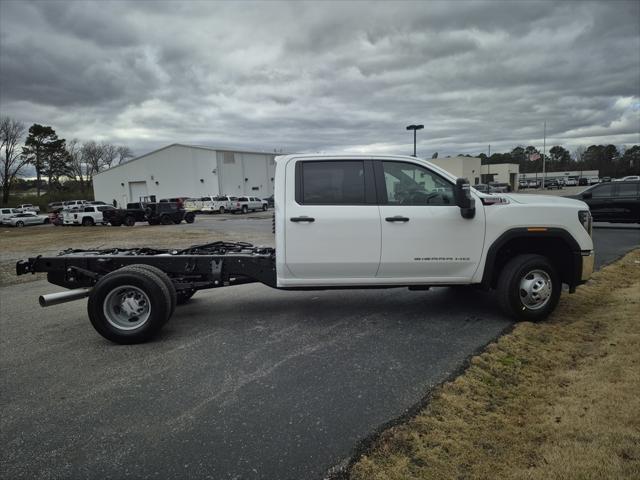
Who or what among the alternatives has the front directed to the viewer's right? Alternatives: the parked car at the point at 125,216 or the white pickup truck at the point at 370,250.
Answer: the white pickup truck

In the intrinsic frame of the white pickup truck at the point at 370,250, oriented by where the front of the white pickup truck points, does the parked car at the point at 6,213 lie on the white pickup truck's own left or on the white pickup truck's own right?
on the white pickup truck's own left

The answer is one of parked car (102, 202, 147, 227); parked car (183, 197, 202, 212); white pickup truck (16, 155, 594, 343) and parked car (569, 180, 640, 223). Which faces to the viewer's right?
the white pickup truck

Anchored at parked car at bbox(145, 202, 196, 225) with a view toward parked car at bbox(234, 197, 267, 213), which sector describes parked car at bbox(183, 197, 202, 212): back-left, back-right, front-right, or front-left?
front-left

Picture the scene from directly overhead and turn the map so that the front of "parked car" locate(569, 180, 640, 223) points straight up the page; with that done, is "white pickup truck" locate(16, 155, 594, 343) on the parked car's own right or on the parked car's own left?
on the parked car's own left

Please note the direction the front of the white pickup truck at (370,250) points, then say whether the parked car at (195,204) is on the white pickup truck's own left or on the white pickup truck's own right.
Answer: on the white pickup truck's own left

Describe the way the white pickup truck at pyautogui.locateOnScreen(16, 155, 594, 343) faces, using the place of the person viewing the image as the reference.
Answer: facing to the right of the viewer

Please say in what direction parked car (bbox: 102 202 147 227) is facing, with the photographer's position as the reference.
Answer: facing the viewer and to the left of the viewer

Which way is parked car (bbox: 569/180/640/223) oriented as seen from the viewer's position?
to the viewer's left

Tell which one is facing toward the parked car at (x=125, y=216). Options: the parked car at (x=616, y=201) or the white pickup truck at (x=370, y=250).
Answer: the parked car at (x=616, y=201)

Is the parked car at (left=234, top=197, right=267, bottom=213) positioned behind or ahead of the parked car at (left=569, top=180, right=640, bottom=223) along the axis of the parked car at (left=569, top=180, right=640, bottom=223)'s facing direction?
ahead

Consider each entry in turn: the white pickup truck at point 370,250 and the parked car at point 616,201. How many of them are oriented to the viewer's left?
1

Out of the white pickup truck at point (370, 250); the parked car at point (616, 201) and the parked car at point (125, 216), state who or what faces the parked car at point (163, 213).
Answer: the parked car at point (616, 201)
